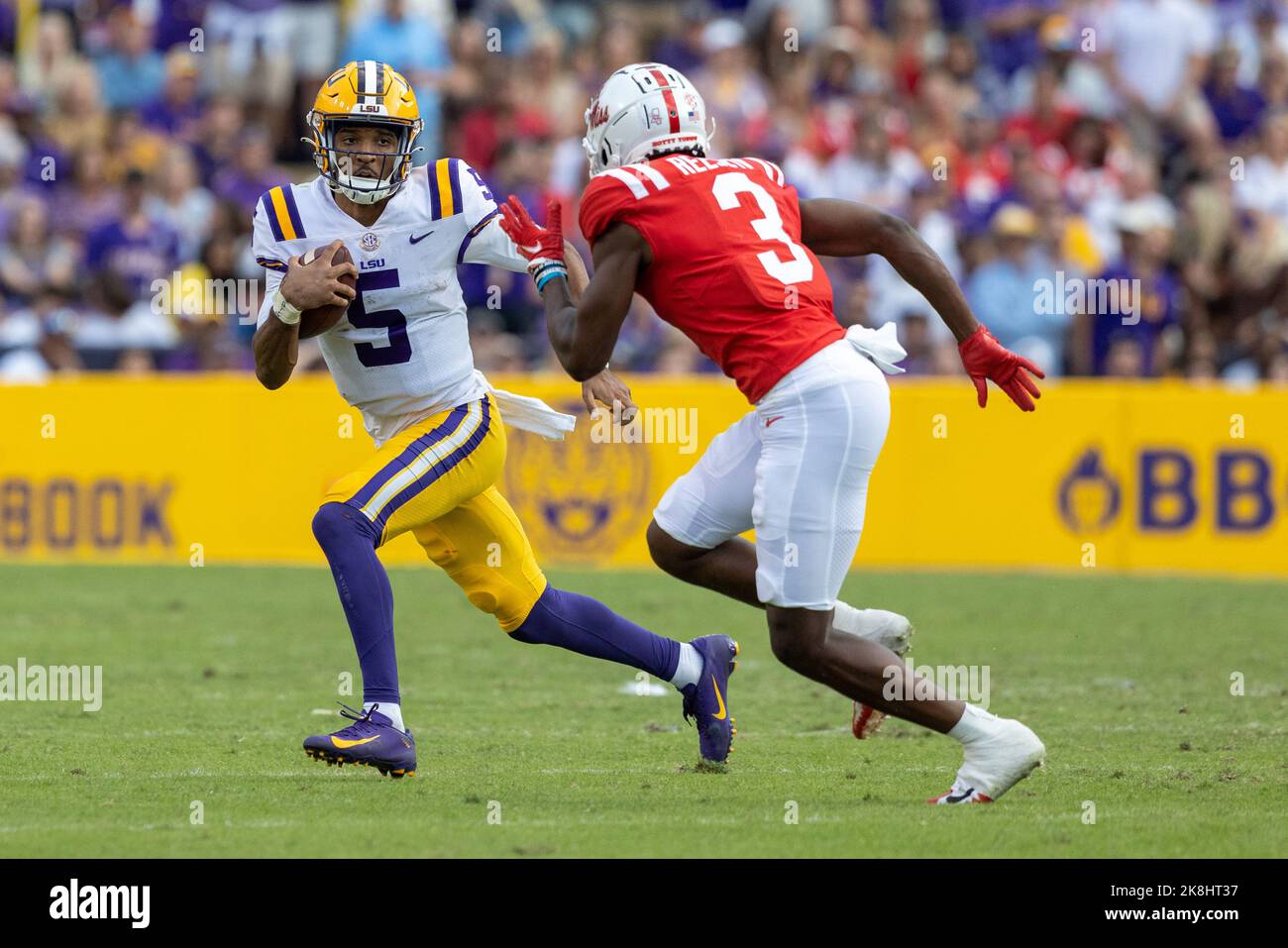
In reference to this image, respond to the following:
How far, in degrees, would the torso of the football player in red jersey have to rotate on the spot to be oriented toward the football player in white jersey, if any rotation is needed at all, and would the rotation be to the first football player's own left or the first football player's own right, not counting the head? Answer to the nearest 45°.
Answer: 0° — they already face them

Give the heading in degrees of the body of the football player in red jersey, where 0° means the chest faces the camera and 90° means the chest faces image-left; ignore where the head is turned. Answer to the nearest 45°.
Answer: approximately 135°

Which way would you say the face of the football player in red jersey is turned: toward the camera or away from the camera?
away from the camera

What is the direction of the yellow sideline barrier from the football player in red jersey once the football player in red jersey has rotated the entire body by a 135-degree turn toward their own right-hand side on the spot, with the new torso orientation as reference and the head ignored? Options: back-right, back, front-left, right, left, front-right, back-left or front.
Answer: left
